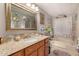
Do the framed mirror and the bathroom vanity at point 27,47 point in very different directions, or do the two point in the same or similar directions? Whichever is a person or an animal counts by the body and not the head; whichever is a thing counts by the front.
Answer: same or similar directions

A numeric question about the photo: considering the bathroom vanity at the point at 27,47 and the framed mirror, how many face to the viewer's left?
0
